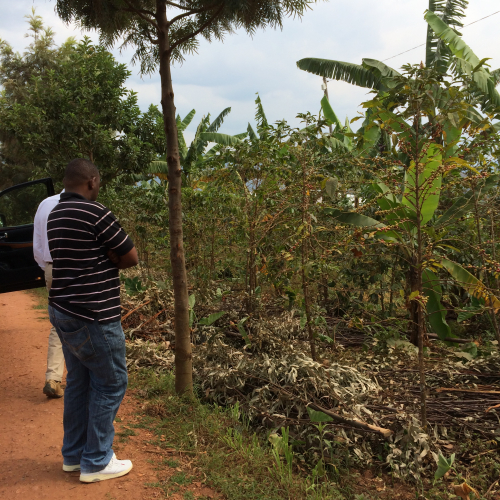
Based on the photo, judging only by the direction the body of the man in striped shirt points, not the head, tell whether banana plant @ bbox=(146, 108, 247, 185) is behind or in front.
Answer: in front

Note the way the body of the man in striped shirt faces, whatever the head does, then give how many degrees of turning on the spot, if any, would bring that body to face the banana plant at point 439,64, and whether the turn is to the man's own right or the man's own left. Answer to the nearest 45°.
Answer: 0° — they already face it

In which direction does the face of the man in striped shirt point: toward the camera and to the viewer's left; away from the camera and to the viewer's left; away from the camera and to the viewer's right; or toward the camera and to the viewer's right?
away from the camera and to the viewer's right

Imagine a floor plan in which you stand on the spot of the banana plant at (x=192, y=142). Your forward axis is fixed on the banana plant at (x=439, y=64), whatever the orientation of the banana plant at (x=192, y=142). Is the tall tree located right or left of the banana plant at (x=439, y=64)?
right

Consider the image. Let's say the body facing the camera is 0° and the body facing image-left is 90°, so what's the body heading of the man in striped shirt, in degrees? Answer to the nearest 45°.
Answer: approximately 225°
